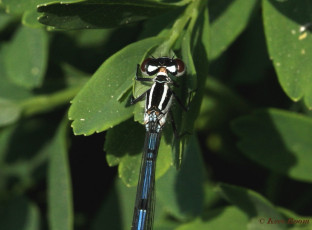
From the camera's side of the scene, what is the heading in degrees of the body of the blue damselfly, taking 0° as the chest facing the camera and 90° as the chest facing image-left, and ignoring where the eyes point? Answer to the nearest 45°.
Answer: approximately 180°

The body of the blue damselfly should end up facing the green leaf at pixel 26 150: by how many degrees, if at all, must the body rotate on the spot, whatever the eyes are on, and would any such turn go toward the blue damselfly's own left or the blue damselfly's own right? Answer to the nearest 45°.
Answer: approximately 45° to the blue damselfly's own left

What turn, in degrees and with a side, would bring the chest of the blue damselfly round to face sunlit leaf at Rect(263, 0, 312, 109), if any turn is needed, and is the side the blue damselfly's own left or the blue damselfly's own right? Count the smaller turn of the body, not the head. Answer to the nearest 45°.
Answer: approximately 90° to the blue damselfly's own right

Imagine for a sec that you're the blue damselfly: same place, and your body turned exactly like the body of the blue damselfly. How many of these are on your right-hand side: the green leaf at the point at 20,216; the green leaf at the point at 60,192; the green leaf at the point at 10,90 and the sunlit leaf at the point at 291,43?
1
